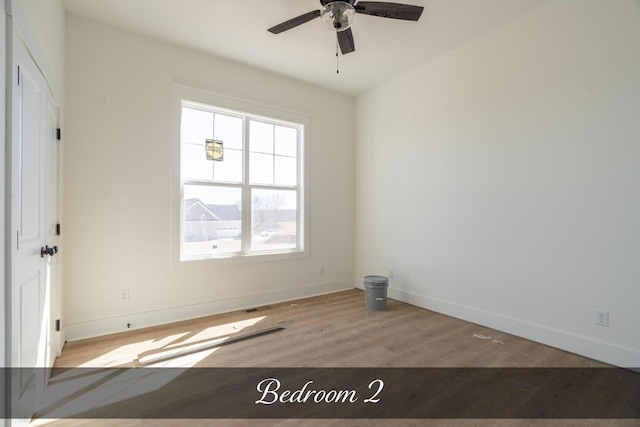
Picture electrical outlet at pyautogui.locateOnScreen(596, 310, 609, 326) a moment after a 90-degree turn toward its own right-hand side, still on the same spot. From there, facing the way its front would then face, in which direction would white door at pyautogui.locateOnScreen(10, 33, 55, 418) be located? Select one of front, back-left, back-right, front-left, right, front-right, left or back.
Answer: front-left

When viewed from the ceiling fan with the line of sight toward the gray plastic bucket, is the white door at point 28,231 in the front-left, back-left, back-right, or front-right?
back-left

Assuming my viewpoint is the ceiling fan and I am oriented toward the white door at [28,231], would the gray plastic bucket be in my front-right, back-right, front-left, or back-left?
back-right

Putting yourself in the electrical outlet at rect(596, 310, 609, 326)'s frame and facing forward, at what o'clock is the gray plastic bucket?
The gray plastic bucket is roughly at 3 o'clock from the electrical outlet.
